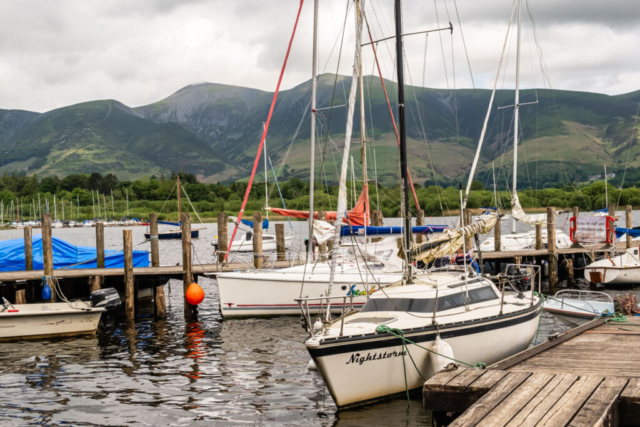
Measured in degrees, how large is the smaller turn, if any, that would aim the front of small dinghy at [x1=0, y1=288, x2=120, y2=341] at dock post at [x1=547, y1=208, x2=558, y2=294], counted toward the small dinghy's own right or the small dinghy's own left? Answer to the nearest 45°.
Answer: approximately 180°

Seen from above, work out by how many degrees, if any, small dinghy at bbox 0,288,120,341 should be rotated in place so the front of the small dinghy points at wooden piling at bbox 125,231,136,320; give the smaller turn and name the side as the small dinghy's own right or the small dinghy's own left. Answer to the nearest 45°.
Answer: approximately 135° to the small dinghy's own right

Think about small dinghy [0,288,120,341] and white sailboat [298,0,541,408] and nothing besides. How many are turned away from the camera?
0

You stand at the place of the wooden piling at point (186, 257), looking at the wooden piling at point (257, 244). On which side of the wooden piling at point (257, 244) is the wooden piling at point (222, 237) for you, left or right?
left

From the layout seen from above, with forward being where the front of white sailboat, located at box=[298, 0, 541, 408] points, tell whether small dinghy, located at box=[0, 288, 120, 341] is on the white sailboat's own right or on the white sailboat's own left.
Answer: on the white sailboat's own right

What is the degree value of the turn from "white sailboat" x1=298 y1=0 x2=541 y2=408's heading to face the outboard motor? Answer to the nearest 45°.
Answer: approximately 90° to its right

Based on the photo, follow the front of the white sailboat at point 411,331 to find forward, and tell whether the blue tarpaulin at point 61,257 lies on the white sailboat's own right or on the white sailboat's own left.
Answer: on the white sailboat's own right

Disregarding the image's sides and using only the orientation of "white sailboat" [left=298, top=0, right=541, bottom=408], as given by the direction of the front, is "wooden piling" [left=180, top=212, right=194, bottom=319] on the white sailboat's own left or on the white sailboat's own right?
on the white sailboat's own right

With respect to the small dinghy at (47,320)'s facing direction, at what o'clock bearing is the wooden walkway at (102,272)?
The wooden walkway is roughly at 4 o'clock from the small dinghy.

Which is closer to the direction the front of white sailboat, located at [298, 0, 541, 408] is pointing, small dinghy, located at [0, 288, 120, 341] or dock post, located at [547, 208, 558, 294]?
the small dinghy

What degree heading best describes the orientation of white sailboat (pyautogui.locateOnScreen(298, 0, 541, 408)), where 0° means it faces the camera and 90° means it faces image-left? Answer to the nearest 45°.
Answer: approximately 45°

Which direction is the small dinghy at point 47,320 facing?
to the viewer's left

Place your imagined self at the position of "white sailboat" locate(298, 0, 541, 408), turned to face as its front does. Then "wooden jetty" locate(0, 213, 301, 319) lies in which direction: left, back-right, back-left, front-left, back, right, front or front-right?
right
